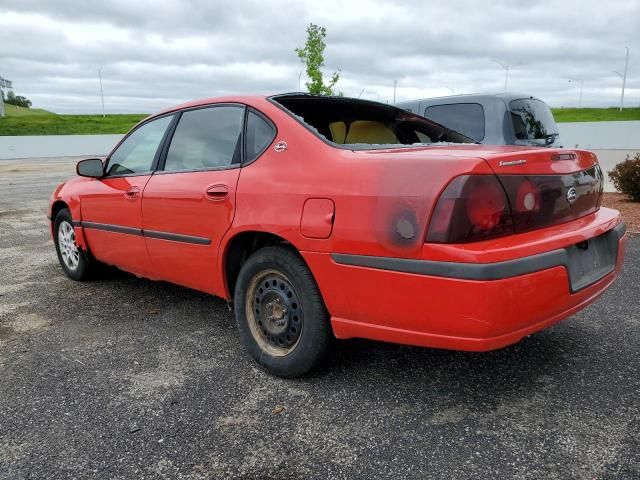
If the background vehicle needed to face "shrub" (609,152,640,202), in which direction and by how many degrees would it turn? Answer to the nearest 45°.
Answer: approximately 90° to its right

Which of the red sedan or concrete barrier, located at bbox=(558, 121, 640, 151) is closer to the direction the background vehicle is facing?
the concrete barrier

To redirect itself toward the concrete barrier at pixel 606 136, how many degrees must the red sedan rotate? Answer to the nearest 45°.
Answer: approximately 90° to its right

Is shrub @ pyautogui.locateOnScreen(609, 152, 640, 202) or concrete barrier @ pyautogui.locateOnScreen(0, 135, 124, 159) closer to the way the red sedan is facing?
the concrete barrier

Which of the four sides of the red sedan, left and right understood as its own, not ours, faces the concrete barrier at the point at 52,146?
front

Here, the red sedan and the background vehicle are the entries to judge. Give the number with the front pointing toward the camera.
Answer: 0

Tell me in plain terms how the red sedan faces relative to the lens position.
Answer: facing away from the viewer and to the left of the viewer
